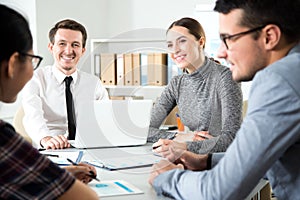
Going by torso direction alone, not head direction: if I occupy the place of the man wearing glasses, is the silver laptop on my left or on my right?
on my right

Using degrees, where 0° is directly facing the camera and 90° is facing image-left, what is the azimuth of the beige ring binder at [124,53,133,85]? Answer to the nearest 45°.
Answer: approximately 0°

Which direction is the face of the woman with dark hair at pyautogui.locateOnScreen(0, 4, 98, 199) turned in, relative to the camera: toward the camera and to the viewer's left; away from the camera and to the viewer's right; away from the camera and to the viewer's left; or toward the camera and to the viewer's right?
away from the camera and to the viewer's right

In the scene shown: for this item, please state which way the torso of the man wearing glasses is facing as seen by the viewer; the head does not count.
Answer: to the viewer's left

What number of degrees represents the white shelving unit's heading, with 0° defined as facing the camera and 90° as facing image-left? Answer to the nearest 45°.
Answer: approximately 0°

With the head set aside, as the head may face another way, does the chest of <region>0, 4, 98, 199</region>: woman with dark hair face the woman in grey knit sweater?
yes

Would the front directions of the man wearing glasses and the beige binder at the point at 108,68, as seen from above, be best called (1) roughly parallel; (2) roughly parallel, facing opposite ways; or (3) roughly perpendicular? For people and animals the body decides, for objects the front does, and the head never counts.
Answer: roughly perpendicular

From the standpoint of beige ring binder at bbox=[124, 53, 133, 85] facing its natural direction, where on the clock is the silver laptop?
The silver laptop is roughly at 12 o'clock from the beige ring binder.

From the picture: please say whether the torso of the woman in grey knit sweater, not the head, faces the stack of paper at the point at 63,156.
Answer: yes

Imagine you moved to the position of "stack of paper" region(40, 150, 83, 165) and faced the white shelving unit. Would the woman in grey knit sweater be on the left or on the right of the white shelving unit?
right
